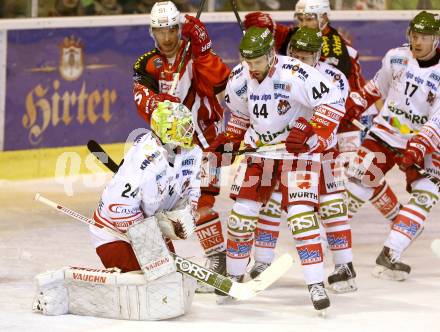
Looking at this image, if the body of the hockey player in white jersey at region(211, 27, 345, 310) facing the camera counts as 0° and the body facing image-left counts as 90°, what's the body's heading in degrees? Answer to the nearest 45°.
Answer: approximately 45°

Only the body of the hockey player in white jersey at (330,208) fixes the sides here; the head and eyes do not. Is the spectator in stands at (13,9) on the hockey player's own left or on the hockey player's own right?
on the hockey player's own right

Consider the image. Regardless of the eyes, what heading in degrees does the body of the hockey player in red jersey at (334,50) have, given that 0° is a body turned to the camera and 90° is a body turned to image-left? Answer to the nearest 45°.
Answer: approximately 45°

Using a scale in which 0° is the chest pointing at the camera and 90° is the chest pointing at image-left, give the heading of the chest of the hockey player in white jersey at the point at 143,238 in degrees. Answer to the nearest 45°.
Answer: approximately 315°

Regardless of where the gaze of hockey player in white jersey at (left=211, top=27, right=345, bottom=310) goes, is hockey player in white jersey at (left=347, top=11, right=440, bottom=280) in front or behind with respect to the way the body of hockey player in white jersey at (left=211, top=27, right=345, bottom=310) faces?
behind
